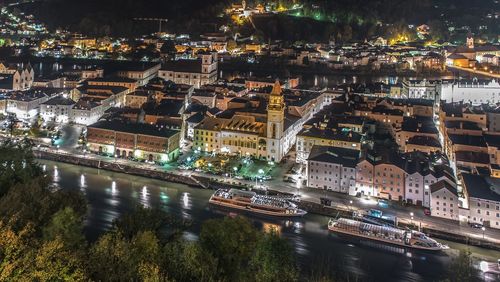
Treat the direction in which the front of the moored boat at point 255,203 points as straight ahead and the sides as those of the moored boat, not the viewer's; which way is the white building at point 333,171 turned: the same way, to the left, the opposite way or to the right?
to the right

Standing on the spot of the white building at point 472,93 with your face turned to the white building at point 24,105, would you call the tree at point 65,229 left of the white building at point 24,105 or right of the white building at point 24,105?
left

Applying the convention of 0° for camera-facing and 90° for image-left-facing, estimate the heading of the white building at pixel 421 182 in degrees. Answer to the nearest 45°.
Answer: approximately 45°

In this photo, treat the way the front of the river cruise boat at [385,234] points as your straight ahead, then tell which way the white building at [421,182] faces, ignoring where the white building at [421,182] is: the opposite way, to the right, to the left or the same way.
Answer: to the right

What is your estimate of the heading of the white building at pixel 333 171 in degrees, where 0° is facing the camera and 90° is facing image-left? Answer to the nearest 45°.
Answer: approximately 45°

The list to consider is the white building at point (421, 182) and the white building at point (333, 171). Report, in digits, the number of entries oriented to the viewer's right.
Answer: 0

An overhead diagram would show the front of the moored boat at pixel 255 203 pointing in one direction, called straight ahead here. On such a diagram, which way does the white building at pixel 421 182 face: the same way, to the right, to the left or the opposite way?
to the right

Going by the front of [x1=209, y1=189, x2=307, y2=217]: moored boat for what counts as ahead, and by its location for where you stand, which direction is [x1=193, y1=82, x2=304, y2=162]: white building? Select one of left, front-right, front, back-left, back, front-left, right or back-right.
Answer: back-left

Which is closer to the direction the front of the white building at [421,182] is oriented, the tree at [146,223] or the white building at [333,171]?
the tree

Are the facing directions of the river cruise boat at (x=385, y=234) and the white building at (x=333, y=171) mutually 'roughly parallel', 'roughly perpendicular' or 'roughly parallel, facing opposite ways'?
roughly perpendicular
